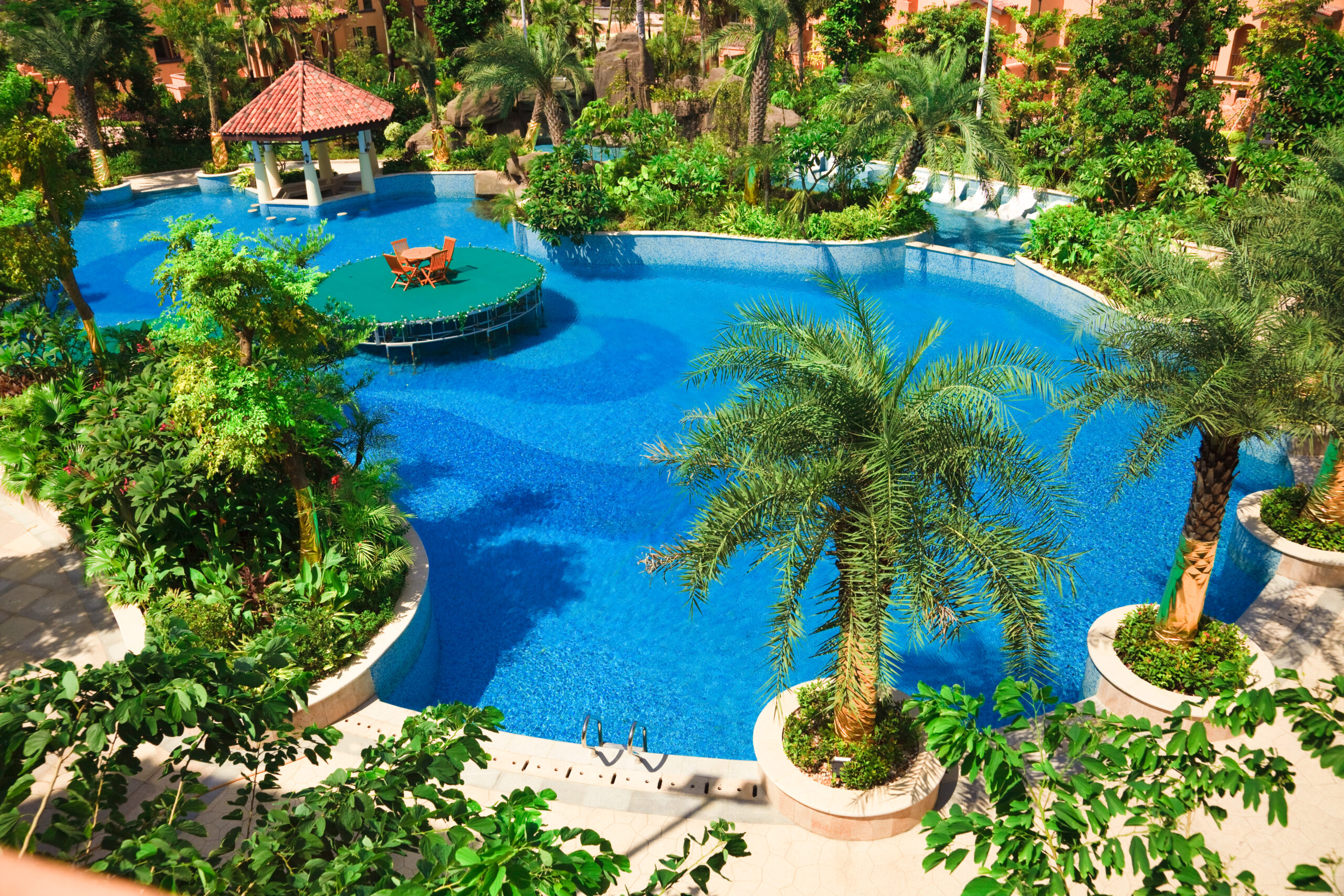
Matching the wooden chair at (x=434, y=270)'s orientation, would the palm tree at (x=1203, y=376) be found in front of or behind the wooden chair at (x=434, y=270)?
behind

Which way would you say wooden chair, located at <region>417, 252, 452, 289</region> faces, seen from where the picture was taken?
facing away from the viewer and to the left of the viewer

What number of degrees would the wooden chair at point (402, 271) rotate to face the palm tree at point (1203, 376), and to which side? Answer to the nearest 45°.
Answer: approximately 90° to its right

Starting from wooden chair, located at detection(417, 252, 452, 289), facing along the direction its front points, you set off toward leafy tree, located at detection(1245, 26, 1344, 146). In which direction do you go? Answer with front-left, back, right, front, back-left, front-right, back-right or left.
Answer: back-right

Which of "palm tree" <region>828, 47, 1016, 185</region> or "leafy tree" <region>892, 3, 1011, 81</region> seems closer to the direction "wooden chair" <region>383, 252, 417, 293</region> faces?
the leafy tree

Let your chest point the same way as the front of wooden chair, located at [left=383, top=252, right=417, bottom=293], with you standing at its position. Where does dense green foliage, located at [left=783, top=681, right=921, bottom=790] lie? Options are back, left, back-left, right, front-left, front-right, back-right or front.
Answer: back-right

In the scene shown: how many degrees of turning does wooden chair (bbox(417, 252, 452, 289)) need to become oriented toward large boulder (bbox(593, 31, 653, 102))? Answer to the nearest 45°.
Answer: approximately 90° to its right

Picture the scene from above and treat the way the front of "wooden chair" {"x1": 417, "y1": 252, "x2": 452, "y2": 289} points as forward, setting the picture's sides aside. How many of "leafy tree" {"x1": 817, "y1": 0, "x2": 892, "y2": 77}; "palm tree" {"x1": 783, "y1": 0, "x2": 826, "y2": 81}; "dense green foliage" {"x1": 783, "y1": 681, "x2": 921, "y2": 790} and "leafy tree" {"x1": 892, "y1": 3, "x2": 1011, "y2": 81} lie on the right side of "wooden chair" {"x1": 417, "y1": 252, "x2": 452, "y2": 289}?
3

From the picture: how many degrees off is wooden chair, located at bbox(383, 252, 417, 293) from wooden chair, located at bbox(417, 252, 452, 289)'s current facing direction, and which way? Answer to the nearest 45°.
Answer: approximately 45° to its left

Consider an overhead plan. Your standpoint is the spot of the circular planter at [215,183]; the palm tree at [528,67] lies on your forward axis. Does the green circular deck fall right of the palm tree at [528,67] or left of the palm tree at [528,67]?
right

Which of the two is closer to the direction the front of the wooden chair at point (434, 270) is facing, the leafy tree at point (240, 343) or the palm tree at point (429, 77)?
the palm tree

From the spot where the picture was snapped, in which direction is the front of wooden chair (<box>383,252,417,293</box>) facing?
facing away from the viewer and to the right of the viewer

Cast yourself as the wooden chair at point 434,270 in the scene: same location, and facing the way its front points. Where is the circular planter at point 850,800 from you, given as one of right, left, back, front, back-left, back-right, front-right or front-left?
back-left

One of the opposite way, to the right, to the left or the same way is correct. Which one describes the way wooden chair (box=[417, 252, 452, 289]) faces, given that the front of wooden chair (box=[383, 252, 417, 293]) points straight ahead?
to the left
